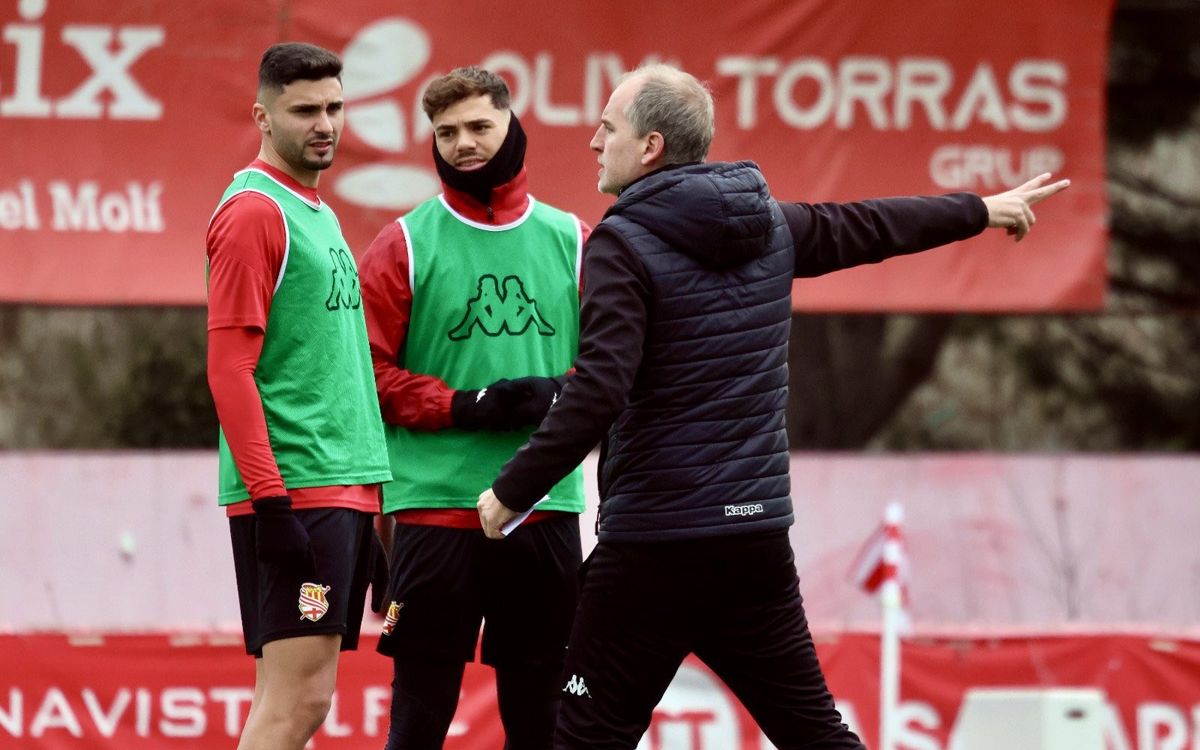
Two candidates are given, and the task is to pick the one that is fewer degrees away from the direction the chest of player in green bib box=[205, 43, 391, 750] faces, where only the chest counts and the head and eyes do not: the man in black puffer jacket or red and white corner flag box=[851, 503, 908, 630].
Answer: the man in black puffer jacket

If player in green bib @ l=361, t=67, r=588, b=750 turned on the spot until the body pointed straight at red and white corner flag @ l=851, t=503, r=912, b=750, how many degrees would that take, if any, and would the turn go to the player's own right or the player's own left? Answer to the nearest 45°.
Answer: approximately 135° to the player's own left

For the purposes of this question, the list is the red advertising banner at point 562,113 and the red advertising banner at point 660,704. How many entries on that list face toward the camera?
2

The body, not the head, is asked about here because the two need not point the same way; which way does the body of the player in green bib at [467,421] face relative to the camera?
toward the camera

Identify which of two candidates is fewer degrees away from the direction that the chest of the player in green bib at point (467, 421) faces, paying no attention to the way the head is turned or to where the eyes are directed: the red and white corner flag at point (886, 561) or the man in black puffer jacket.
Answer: the man in black puffer jacket

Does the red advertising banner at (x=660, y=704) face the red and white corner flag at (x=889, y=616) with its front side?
no

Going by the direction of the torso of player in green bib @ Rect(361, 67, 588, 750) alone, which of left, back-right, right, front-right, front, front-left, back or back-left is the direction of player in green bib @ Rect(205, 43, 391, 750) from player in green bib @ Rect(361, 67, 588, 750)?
front-right

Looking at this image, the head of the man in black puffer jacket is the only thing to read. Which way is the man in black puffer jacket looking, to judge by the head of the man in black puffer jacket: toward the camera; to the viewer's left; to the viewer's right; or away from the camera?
to the viewer's left

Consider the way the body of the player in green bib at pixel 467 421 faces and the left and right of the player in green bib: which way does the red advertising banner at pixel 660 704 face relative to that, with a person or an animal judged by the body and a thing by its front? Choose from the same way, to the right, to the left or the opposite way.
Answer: the same way

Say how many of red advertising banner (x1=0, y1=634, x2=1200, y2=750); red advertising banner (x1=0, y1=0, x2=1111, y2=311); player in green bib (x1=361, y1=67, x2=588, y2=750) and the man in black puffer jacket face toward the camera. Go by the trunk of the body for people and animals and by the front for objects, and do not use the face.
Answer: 3

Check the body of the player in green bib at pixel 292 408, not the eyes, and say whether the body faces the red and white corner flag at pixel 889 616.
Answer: no

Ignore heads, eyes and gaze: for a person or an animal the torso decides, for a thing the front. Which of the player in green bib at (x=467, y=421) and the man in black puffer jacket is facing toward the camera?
the player in green bib

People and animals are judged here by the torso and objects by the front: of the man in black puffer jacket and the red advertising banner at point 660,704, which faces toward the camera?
the red advertising banner

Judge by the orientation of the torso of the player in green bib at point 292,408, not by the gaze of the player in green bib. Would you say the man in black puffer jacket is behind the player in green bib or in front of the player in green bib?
in front

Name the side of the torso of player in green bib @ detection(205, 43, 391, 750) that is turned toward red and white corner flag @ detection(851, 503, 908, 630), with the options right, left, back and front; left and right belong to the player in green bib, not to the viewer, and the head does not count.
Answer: left

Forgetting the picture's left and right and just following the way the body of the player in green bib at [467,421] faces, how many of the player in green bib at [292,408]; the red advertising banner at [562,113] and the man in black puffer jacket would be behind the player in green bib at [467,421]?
1

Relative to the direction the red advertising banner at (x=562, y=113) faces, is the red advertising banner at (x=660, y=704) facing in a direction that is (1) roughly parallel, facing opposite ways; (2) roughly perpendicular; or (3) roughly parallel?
roughly parallel

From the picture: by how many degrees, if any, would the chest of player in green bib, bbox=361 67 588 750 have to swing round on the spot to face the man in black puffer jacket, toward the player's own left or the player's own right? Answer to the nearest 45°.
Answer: approximately 45° to the player's own left

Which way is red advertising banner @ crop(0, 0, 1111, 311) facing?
toward the camera

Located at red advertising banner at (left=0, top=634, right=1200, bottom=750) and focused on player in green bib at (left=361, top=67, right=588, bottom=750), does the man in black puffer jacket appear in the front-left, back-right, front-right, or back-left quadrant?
front-left
